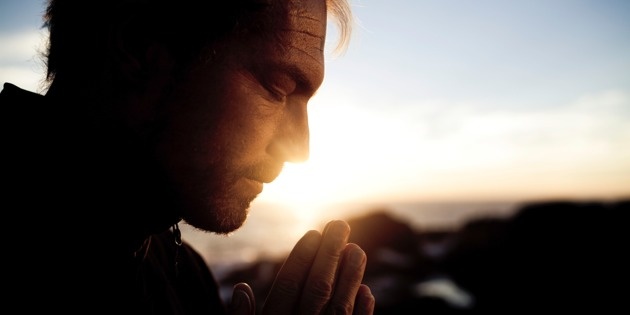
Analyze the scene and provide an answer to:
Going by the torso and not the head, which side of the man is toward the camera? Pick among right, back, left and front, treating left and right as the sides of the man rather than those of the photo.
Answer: right
